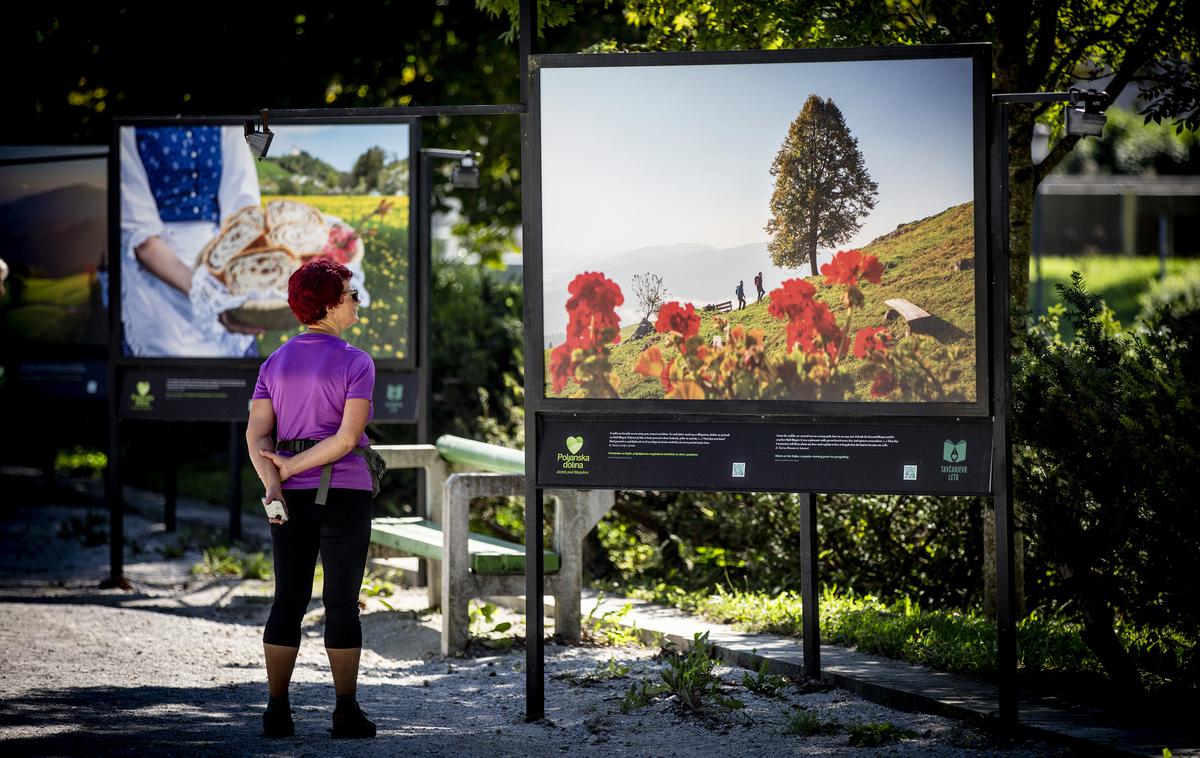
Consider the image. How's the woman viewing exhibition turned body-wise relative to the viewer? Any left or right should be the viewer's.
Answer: facing away from the viewer and to the right of the viewer

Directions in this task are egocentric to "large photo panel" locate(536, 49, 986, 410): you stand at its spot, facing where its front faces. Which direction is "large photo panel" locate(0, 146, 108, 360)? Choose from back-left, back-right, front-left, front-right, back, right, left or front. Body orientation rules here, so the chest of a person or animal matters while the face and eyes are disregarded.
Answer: back-right

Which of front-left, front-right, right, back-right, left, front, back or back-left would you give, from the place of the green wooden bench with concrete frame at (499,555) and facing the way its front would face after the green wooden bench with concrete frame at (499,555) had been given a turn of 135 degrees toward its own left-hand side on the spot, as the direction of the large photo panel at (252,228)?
back-left

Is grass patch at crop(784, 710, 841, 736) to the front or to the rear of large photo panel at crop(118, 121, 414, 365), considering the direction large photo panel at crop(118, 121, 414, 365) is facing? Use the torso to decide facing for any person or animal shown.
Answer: to the front

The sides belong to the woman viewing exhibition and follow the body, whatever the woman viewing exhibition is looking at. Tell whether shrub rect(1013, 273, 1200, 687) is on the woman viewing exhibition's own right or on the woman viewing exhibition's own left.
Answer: on the woman viewing exhibition's own right

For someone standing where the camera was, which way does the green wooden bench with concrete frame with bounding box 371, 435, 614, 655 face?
facing the viewer and to the left of the viewer

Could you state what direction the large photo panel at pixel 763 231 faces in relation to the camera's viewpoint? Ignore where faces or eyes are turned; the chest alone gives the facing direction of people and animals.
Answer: facing the viewer

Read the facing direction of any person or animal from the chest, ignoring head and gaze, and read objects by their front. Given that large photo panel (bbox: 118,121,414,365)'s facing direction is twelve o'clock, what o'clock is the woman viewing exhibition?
The woman viewing exhibition is roughly at 12 o'clock from the large photo panel.

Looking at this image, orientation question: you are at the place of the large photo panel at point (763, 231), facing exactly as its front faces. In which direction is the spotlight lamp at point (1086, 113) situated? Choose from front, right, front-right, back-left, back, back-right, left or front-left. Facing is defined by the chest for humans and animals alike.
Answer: left

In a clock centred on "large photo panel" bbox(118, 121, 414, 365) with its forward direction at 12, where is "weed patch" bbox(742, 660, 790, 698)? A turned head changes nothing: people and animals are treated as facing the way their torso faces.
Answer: The weed patch is roughly at 11 o'clock from the large photo panel.

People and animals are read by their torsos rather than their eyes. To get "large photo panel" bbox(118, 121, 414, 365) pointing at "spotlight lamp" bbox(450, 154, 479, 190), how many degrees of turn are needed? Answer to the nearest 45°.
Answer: approximately 90° to its left

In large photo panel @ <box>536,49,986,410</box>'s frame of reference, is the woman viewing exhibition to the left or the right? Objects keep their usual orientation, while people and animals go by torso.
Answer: on its right

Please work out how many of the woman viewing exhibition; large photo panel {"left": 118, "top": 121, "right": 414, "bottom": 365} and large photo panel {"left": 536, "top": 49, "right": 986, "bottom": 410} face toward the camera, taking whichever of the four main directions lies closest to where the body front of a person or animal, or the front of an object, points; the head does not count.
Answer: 2

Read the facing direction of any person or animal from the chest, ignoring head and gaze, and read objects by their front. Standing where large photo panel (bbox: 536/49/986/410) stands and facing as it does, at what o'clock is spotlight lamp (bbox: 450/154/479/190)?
The spotlight lamp is roughly at 5 o'clock from the large photo panel.

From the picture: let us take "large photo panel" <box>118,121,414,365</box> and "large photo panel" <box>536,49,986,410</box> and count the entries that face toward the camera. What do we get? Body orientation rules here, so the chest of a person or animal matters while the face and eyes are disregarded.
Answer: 2

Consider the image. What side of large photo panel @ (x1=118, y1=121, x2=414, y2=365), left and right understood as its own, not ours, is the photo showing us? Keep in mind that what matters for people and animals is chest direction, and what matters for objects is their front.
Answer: front
